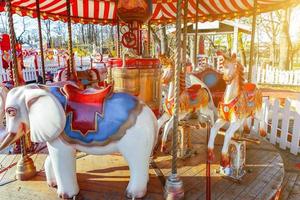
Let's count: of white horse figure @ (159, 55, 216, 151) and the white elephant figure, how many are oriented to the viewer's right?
0

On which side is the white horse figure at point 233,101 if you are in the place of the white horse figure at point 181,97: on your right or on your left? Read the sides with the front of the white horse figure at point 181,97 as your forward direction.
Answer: on your left

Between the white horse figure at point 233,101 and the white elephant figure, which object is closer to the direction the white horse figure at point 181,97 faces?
the white elephant figure

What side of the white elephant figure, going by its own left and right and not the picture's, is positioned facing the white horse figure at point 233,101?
back

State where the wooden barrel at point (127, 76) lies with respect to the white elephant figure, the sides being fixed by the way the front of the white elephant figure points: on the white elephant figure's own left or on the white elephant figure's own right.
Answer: on the white elephant figure's own right

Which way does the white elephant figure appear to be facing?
to the viewer's left

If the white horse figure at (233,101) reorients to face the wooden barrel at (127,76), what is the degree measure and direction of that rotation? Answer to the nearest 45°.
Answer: approximately 90° to its right

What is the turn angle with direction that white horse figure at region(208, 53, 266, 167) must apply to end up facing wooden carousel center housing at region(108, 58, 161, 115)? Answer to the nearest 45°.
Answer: approximately 90° to its right

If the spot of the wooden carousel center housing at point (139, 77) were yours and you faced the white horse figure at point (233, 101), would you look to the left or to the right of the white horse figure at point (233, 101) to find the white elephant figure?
right
